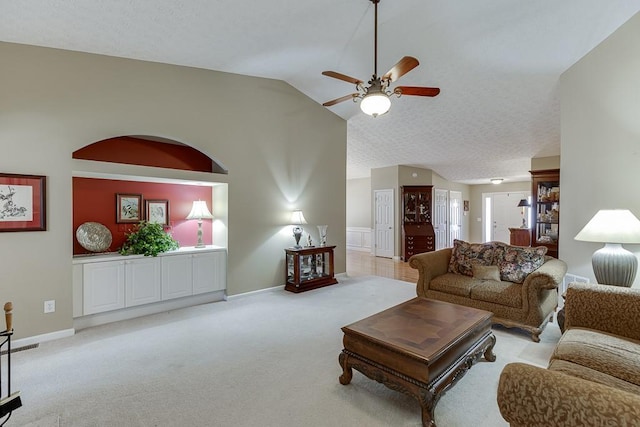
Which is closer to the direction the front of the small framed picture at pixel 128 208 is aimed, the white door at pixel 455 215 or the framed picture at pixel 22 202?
the framed picture

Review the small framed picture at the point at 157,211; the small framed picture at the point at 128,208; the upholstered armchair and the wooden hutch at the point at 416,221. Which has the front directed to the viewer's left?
the upholstered armchair

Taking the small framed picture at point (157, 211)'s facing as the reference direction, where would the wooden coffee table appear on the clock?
The wooden coffee table is roughly at 11 o'clock from the small framed picture.

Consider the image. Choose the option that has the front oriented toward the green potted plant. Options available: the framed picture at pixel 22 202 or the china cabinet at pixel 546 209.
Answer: the china cabinet

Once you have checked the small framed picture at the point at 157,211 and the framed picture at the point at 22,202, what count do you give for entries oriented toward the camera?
2

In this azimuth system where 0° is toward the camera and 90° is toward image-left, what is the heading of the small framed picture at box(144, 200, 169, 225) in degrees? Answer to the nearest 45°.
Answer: approximately 0°

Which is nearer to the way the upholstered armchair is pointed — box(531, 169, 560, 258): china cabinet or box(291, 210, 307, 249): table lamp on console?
the table lamp on console
